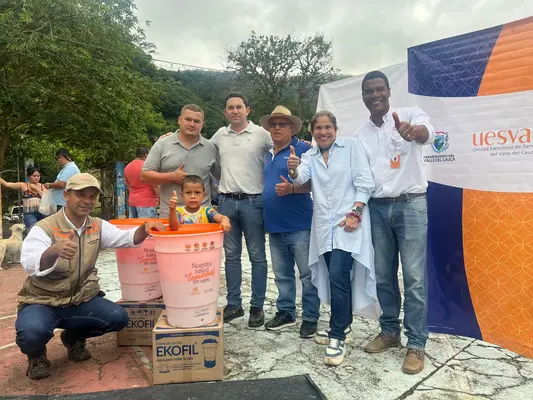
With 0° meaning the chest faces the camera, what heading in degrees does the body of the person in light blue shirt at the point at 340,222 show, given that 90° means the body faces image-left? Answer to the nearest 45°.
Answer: approximately 0°

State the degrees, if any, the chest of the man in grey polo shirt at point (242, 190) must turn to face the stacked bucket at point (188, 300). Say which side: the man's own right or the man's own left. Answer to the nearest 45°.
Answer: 0° — they already face it

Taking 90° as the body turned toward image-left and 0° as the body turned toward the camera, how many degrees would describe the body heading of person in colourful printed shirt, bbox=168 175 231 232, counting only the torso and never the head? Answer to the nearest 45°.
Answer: approximately 0°

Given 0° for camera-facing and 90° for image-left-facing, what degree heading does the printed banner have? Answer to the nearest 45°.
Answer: approximately 45°

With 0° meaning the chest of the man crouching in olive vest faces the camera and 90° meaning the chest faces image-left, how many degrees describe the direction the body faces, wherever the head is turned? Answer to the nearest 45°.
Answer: approximately 315°

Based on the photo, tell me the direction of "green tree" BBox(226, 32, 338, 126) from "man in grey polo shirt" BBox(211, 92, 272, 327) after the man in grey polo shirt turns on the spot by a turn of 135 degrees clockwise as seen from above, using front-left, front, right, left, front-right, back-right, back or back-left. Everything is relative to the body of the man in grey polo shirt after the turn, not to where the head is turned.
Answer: front-right
